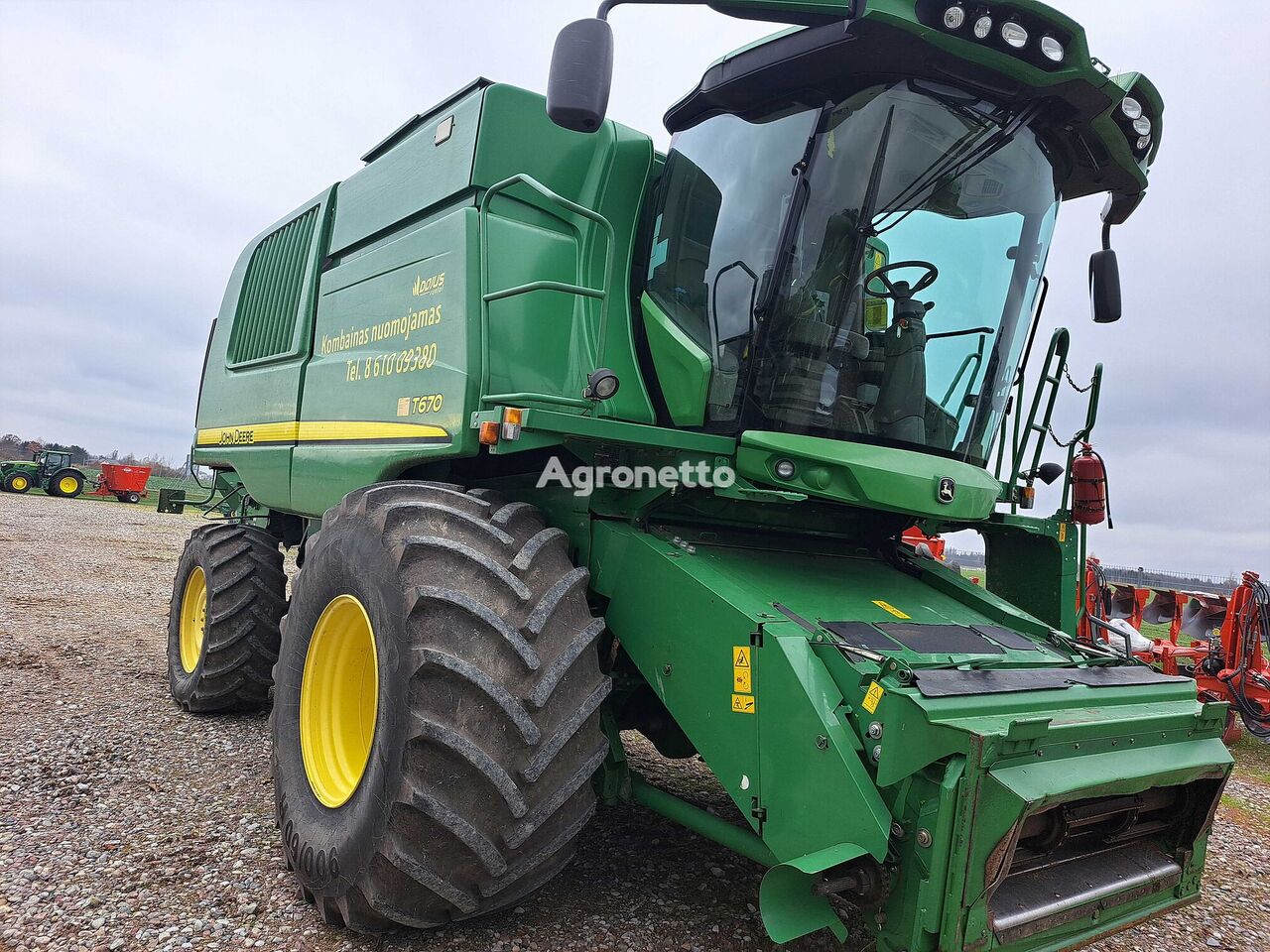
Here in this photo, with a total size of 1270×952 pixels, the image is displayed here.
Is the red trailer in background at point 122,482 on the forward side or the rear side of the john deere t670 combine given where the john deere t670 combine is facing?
on the rear side

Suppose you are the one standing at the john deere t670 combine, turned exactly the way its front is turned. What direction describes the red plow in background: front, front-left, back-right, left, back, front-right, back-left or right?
left

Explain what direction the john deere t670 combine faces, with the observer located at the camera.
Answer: facing the viewer and to the right of the viewer

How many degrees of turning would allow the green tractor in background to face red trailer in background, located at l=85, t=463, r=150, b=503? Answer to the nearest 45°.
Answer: approximately 180°

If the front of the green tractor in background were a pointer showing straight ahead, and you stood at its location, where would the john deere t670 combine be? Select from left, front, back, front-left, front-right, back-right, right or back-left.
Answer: left

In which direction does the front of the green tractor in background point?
to the viewer's left

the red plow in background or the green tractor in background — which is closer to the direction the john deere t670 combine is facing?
the red plow in background

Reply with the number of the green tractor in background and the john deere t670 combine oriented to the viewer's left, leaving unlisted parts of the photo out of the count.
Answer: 1

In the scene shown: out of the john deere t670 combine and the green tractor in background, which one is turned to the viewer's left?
the green tractor in background

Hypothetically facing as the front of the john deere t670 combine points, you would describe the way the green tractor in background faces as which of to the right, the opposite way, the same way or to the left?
to the right

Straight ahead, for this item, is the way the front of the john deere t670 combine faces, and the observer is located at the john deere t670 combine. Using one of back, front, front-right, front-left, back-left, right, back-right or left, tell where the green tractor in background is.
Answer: back
